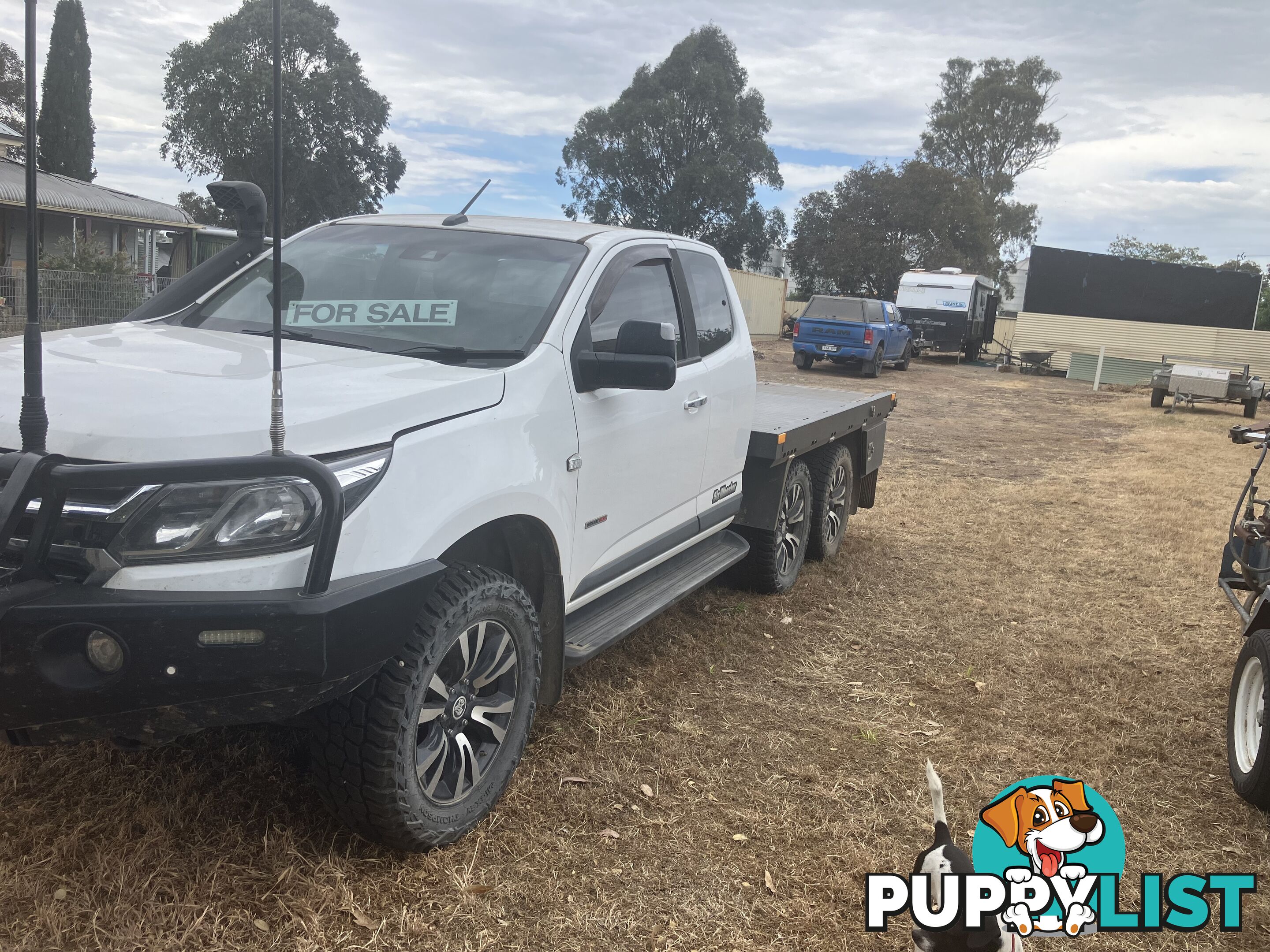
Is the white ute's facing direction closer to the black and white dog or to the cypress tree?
the black and white dog

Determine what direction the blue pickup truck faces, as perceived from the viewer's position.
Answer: facing away from the viewer and to the right of the viewer

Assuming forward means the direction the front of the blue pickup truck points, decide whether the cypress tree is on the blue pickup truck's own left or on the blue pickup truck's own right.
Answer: on the blue pickup truck's own left

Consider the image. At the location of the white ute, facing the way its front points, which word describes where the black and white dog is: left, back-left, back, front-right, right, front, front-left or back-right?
left

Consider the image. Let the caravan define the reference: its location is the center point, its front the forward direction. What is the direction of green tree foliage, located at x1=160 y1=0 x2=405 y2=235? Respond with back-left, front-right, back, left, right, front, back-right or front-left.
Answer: front-right

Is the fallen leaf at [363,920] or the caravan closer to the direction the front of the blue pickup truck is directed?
the caravan

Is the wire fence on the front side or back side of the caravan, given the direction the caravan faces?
on the front side

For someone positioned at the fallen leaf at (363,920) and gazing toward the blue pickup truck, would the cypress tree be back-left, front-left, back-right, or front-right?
front-left

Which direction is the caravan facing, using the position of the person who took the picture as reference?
facing the viewer and to the left of the viewer

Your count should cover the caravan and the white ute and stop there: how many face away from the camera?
0
